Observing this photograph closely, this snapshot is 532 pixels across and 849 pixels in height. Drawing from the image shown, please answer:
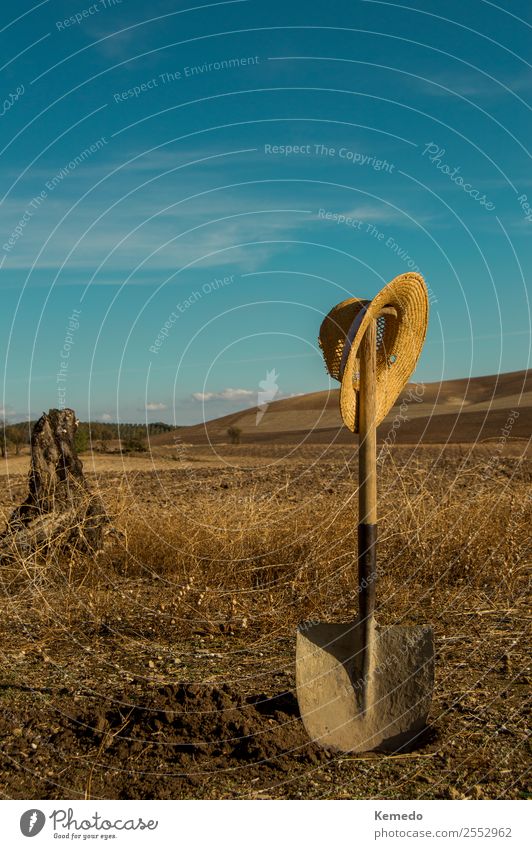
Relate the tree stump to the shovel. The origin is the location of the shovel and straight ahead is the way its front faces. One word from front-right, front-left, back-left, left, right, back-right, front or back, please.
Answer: back-right

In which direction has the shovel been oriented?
toward the camera

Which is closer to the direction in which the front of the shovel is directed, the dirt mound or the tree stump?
the dirt mound
